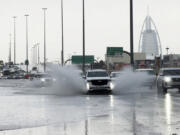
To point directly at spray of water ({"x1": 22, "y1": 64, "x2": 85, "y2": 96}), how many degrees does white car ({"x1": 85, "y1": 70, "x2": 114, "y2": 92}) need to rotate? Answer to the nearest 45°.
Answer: approximately 135° to its right

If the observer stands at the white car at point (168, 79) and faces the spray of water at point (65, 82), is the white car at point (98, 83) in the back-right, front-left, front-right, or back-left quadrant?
front-left

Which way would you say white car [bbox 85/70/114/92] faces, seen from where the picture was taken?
facing the viewer

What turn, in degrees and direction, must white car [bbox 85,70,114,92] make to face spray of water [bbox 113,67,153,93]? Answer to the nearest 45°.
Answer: approximately 135° to its left

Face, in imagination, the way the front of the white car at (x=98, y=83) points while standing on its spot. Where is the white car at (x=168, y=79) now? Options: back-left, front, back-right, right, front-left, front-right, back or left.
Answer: left

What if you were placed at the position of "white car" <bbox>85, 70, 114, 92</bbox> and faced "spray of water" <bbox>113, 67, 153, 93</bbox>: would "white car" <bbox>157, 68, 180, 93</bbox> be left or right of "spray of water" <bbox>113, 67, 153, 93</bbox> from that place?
right
